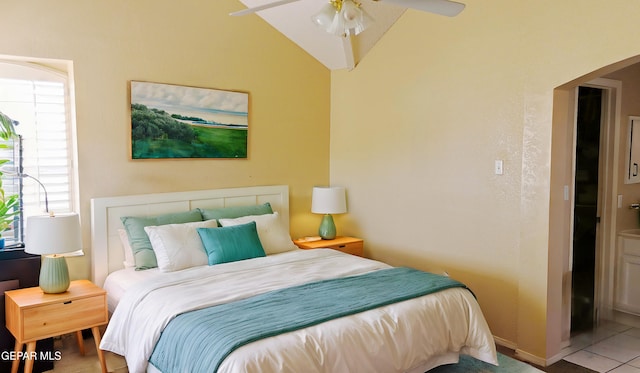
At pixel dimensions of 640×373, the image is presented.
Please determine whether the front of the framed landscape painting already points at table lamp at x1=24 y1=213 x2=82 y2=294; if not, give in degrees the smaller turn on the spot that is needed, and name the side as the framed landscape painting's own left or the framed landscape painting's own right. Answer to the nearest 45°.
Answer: approximately 90° to the framed landscape painting's own right

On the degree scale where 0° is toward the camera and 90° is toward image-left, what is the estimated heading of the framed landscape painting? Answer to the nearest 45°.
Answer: approximately 315°

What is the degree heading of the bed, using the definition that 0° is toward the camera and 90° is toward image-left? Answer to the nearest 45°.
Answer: approximately 315°
